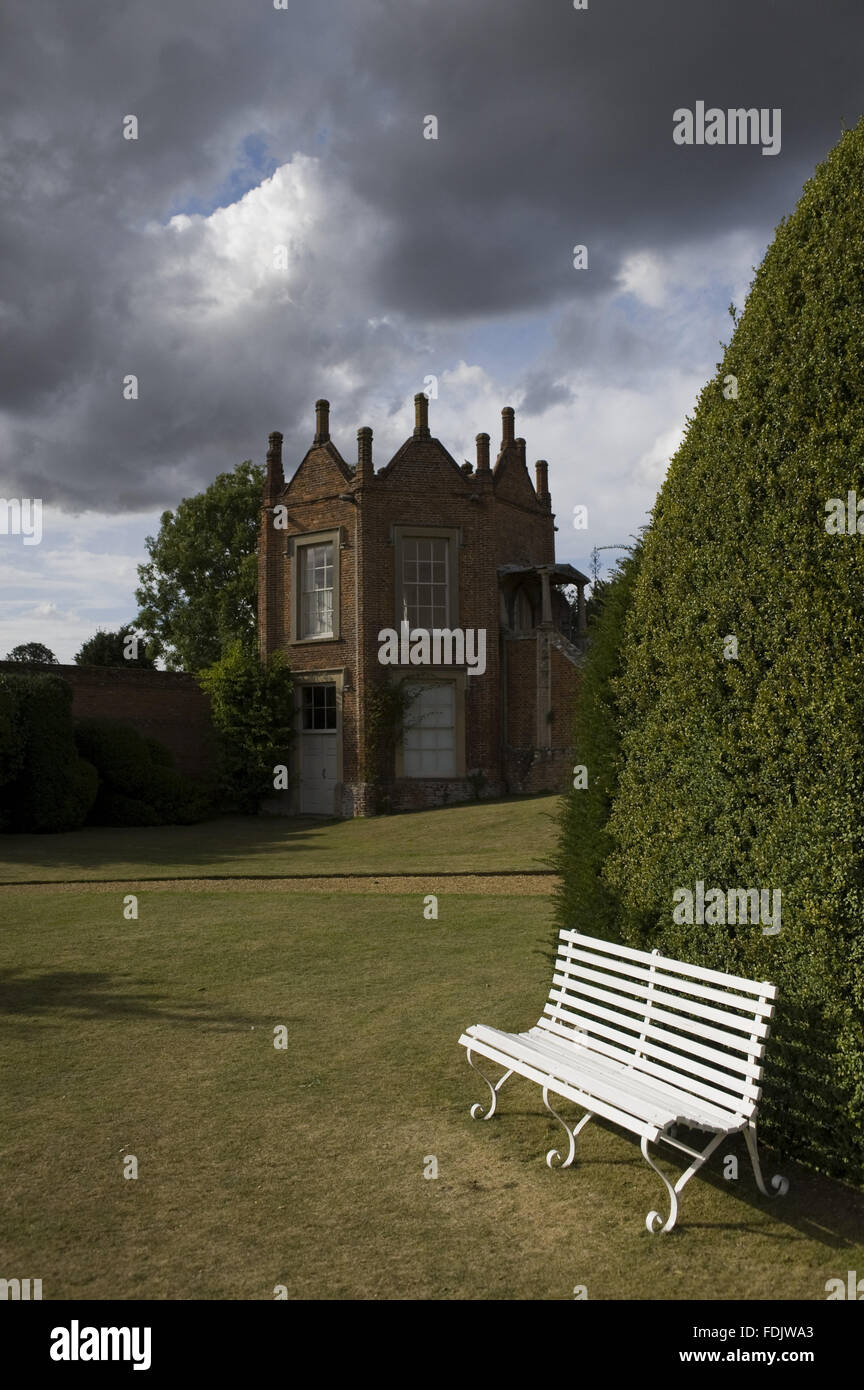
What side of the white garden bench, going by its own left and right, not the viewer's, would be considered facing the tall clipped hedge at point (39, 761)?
right

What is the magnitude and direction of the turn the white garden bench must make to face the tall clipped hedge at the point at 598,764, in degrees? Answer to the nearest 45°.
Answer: approximately 135° to its right

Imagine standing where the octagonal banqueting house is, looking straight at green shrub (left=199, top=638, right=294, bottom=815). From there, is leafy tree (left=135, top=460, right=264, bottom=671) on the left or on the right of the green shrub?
right

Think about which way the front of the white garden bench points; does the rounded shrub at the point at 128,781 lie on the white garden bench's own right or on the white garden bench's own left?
on the white garden bench's own right

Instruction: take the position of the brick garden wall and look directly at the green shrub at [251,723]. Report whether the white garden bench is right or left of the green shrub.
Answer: right

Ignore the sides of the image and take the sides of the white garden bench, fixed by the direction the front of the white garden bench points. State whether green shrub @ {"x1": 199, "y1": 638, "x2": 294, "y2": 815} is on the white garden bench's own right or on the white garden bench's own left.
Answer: on the white garden bench's own right
